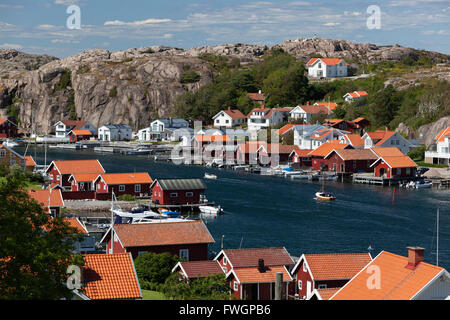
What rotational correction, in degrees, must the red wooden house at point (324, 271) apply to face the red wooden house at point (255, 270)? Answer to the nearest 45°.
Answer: approximately 45° to its right

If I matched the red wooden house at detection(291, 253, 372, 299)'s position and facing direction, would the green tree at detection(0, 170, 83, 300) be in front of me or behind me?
in front

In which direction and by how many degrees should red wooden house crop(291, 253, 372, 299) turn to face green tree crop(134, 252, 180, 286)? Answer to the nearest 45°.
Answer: approximately 45° to its right

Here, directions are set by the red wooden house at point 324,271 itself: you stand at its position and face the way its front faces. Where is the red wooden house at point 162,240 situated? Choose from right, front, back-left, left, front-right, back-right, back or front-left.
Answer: right

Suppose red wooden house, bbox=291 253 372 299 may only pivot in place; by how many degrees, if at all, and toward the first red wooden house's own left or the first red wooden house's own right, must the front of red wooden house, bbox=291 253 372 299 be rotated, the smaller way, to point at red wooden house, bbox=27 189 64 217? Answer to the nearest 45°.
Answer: approximately 90° to the first red wooden house's own right

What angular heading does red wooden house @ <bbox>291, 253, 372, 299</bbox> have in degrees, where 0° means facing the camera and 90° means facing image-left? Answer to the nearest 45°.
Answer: approximately 45°

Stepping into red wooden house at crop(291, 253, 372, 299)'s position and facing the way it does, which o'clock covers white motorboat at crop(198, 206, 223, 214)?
The white motorboat is roughly at 4 o'clock from the red wooden house.

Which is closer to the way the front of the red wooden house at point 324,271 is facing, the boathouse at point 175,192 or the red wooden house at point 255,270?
the red wooden house
